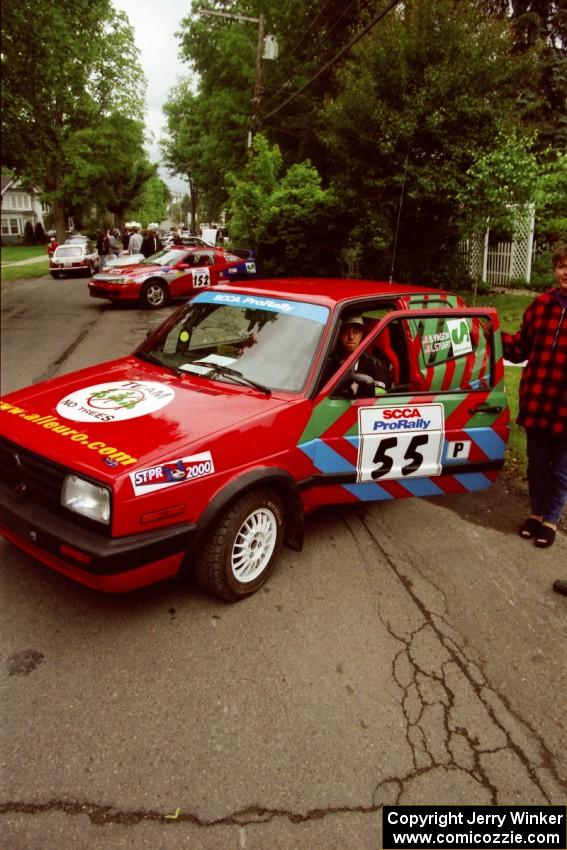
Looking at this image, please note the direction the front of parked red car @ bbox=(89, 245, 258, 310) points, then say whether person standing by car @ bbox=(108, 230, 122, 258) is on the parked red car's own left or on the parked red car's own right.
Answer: on the parked red car's own right

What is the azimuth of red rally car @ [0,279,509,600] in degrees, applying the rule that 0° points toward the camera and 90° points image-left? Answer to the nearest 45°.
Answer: approximately 45°

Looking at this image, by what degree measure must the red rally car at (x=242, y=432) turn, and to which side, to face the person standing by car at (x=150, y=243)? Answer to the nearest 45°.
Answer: approximately 135° to its right

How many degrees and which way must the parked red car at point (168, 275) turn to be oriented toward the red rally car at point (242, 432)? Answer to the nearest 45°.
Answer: approximately 45° to its left

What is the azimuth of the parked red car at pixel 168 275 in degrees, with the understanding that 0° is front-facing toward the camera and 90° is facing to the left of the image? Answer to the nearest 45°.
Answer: approximately 45°

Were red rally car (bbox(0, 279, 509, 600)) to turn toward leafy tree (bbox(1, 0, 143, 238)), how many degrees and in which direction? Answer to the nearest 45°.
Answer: approximately 135° to its right

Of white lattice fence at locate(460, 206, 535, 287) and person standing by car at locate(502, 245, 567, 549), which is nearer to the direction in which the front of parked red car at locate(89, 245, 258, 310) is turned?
the person standing by car

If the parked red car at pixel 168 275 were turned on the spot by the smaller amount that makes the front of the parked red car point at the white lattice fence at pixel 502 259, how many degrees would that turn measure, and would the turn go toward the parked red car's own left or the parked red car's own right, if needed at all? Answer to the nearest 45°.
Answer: approximately 135° to the parked red car's own left

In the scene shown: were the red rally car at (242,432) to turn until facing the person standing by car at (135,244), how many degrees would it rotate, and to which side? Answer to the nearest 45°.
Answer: approximately 135° to its right

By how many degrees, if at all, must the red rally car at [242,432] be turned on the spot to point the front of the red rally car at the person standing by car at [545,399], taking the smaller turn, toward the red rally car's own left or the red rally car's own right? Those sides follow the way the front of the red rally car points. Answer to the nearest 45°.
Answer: approximately 135° to the red rally car's own left

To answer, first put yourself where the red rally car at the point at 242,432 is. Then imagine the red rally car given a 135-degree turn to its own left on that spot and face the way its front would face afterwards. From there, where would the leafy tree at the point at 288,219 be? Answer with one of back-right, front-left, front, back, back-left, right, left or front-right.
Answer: left

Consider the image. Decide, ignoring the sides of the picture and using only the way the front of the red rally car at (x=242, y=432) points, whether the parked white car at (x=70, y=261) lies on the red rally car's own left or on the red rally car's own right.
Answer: on the red rally car's own right
